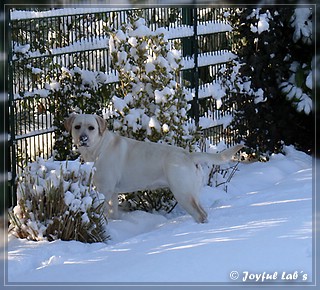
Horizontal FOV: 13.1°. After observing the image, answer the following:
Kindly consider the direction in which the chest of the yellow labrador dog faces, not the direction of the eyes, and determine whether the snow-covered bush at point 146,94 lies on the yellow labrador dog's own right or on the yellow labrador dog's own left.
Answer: on the yellow labrador dog's own right

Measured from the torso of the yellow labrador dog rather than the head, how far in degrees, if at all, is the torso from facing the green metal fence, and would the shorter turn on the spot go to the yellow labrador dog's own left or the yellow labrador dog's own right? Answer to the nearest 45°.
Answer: approximately 45° to the yellow labrador dog's own right

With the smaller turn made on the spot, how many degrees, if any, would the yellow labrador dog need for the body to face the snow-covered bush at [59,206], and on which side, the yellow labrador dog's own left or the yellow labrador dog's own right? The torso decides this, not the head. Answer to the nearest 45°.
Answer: approximately 45° to the yellow labrador dog's own left

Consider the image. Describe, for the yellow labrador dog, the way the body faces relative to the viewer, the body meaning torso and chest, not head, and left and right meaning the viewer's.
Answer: facing to the left of the viewer
